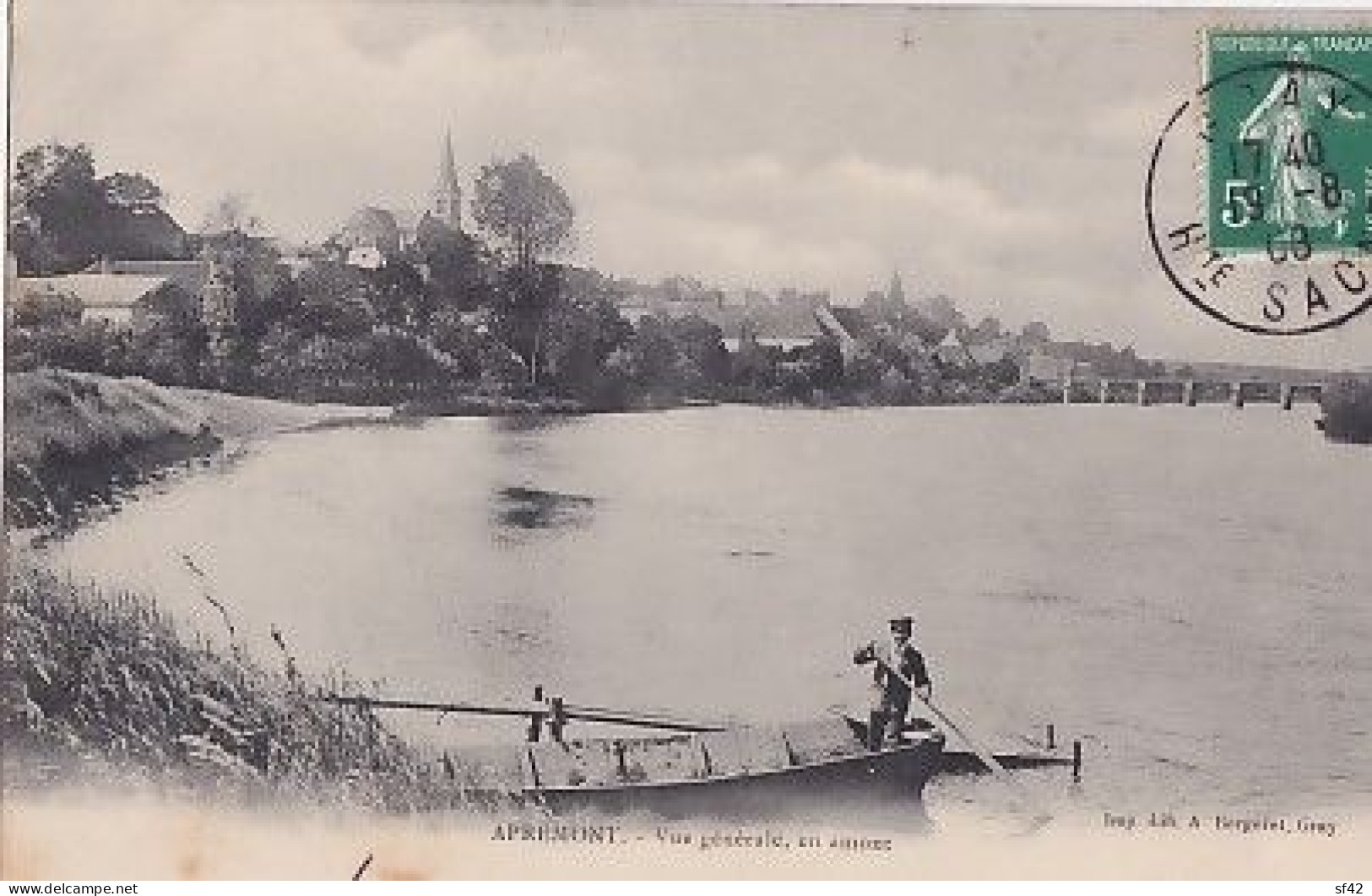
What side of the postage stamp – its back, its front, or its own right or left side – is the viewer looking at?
front
